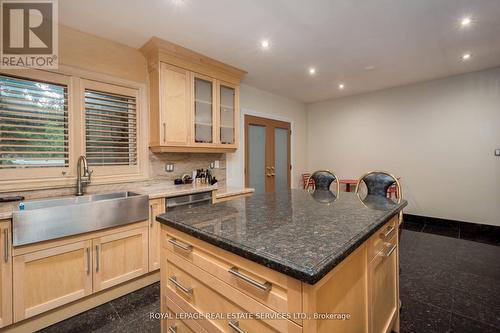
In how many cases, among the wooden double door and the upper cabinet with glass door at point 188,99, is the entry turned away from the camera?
0

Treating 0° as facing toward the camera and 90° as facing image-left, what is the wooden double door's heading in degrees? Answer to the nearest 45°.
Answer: approximately 315°

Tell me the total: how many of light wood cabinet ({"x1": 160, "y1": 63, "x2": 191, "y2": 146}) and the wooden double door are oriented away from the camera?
0

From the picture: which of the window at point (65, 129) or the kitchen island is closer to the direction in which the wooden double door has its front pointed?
the kitchen island

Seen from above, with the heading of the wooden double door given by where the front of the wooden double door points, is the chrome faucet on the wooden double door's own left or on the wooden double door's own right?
on the wooden double door's own right

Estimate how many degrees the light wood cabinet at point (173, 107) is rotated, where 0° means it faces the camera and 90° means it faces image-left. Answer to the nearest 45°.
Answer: approximately 315°

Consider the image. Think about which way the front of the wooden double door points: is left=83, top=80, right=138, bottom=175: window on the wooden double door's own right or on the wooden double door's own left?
on the wooden double door's own right

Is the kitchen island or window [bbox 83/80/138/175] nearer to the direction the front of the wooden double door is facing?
the kitchen island

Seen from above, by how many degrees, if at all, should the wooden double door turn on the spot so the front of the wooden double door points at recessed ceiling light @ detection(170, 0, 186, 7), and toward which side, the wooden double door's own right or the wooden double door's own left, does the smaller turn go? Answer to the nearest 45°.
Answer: approximately 45° to the wooden double door's own right

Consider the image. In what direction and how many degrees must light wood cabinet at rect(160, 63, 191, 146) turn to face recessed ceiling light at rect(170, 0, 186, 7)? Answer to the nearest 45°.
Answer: approximately 45° to its right
